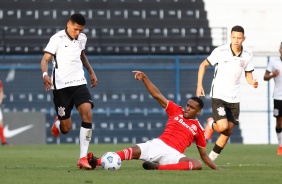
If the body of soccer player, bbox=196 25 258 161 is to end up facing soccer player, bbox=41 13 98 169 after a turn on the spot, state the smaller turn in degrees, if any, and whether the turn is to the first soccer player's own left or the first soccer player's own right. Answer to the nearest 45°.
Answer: approximately 90° to the first soccer player's own right

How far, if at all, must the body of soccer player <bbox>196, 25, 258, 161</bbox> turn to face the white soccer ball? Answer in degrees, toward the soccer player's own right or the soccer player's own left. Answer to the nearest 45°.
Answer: approximately 90° to the soccer player's own right

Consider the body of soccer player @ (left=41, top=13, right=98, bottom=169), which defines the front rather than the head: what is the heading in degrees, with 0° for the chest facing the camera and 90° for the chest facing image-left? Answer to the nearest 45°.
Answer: approximately 315°

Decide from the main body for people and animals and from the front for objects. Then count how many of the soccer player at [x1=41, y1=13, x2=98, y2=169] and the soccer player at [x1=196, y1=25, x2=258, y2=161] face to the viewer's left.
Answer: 0

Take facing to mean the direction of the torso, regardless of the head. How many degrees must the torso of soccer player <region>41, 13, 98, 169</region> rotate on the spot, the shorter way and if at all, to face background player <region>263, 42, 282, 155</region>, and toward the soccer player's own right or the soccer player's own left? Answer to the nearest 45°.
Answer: approximately 90° to the soccer player's own left

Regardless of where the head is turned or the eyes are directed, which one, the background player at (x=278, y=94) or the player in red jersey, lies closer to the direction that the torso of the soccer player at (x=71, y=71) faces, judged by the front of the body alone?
the player in red jersey

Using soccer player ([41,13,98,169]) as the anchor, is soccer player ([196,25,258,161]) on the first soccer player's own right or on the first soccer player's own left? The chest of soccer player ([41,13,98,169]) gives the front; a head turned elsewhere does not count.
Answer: on the first soccer player's own left
